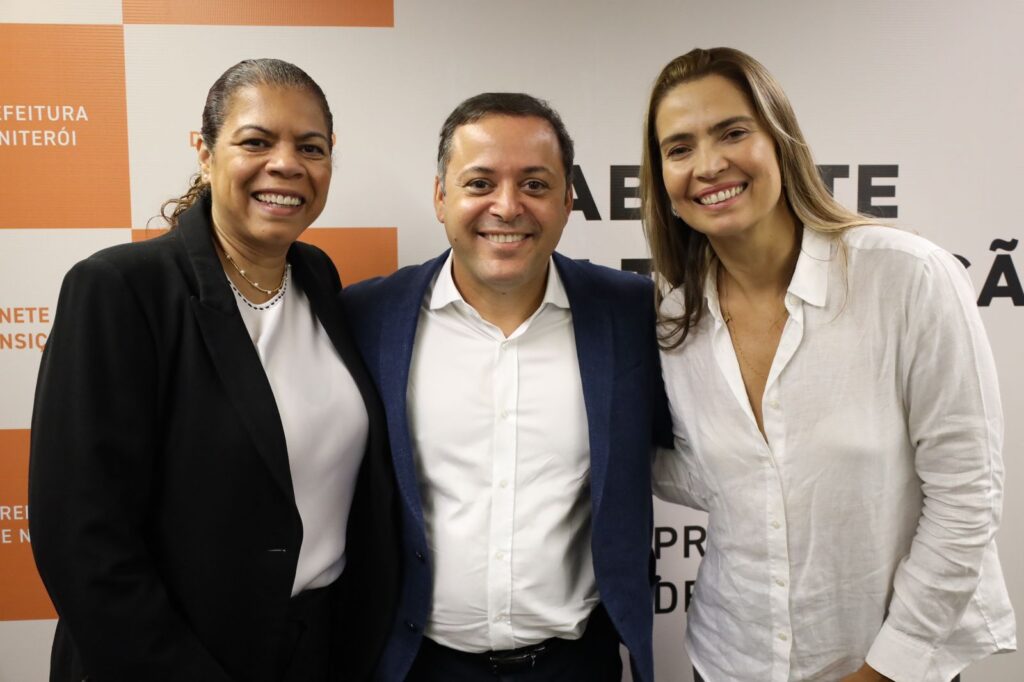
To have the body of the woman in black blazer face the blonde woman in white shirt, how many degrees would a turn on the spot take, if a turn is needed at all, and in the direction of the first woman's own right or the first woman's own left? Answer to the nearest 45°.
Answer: approximately 45° to the first woman's own left

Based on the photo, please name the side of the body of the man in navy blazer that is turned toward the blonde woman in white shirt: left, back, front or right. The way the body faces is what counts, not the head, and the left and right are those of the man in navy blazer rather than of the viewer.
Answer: left

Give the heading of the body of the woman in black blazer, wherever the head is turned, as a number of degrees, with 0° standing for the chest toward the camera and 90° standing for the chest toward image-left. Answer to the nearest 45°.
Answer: approximately 315°
